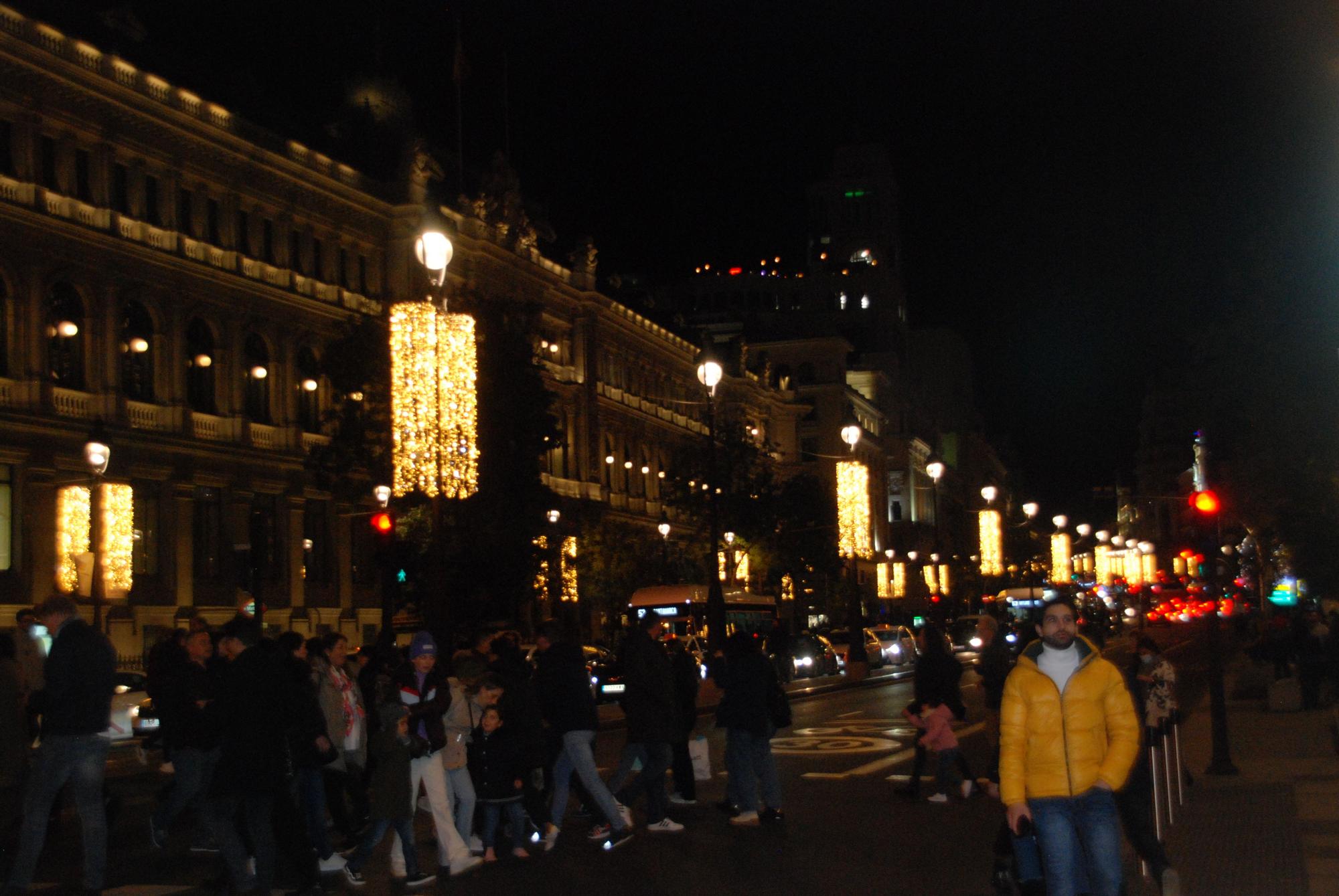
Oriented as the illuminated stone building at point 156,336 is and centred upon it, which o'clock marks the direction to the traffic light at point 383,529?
The traffic light is roughly at 1 o'clock from the illuminated stone building.

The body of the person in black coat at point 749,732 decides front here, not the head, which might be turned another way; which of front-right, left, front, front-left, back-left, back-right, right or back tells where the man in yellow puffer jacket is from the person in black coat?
back

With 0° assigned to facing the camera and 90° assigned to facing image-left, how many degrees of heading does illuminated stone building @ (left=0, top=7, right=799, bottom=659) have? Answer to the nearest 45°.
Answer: approximately 315°

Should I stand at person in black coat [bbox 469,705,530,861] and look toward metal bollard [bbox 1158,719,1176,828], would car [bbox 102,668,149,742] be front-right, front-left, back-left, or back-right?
back-left

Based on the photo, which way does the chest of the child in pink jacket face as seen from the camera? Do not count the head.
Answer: to the viewer's left

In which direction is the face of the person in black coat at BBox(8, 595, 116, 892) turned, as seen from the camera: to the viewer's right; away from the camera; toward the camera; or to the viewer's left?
to the viewer's left

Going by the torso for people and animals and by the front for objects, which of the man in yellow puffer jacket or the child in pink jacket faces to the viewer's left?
the child in pink jacket

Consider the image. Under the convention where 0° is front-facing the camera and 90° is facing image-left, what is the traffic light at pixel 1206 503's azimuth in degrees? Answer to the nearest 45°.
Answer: approximately 0°

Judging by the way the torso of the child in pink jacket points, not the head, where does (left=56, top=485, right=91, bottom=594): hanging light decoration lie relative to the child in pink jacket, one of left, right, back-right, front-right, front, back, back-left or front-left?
front-right

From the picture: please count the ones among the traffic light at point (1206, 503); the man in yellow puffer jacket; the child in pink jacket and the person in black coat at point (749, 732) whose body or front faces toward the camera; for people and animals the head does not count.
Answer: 2

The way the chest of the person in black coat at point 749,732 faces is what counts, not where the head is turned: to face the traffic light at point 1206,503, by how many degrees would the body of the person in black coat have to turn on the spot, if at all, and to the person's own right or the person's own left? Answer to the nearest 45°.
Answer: approximately 45° to the person's own right

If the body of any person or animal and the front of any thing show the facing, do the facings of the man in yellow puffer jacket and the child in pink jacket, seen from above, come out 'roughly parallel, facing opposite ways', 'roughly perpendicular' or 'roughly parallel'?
roughly perpendicular

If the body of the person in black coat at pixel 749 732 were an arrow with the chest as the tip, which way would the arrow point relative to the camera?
away from the camera

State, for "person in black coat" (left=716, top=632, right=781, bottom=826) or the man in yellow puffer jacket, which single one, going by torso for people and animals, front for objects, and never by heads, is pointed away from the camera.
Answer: the person in black coat

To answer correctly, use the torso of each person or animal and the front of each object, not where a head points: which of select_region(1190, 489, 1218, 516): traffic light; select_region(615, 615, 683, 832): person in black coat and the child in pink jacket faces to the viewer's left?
the child in pink jacket

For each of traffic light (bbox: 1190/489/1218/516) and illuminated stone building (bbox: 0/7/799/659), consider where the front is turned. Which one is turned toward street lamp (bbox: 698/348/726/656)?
the illuminated stone building
